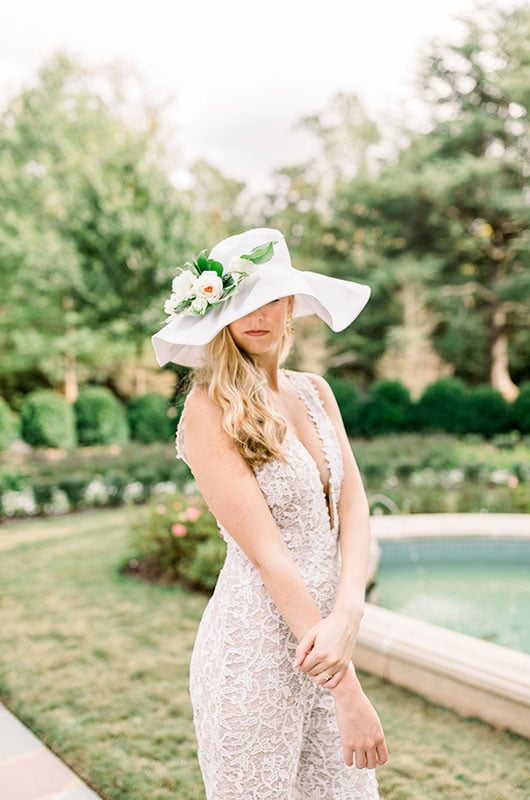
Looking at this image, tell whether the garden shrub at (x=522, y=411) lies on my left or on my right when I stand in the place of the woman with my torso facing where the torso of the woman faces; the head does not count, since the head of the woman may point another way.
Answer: on my left

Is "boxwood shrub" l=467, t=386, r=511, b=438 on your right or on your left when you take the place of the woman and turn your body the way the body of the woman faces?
on your left

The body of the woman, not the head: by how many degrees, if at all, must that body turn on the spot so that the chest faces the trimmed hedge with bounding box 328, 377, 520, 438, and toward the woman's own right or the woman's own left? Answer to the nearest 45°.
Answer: approximately 135° to the woman's own left

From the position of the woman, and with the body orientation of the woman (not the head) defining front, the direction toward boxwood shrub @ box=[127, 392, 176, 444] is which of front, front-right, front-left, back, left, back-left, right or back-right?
back-left

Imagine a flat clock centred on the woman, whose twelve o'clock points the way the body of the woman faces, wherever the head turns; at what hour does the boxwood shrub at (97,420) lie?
The boxwood shrub is roughly at 7 o'clock from the woman.

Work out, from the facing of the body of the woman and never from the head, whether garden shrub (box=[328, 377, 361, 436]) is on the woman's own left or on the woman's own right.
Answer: on the woman's own left

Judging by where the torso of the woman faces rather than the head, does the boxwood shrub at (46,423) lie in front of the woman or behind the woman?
behind
